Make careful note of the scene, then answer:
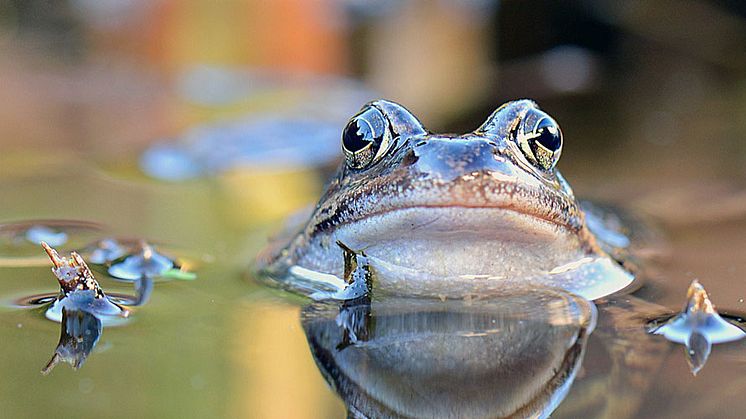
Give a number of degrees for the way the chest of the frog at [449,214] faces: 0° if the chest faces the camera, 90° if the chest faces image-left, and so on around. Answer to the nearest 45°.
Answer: approximately 0°

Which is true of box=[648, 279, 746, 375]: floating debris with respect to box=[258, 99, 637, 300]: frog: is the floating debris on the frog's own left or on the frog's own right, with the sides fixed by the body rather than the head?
on the frog's own left

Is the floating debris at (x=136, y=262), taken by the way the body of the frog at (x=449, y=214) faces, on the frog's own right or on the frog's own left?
on the frog's own right

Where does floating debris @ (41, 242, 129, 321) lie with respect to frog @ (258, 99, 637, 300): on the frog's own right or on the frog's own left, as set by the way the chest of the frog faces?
on the frog's own right
